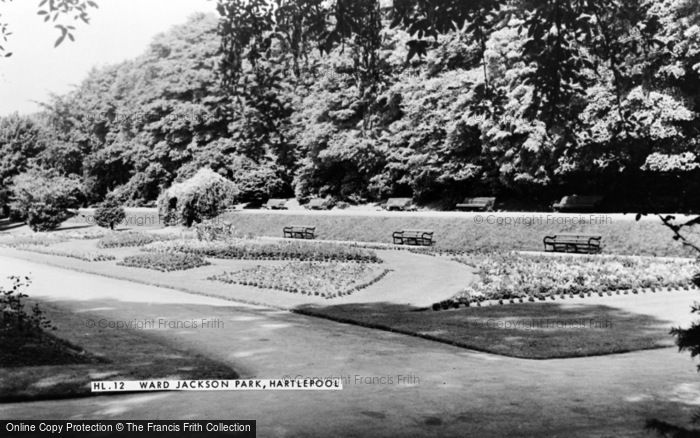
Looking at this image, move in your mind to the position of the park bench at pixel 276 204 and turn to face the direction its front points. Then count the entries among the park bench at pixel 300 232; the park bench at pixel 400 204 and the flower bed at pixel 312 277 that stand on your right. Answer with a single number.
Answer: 0

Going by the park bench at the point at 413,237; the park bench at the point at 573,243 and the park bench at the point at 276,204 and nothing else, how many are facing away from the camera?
0

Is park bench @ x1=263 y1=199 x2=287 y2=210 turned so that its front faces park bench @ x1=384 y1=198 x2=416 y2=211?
no

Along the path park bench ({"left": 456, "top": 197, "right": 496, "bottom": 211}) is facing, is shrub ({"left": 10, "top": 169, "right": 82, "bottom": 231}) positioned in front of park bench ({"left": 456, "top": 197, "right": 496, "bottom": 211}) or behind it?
in front

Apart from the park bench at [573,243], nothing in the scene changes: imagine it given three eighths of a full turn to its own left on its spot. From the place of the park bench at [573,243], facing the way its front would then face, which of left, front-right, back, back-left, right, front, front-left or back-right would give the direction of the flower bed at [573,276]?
right

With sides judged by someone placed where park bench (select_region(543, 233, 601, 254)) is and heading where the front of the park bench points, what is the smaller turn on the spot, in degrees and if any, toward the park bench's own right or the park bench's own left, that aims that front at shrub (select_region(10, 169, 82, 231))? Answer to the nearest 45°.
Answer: approximately 45° to the park bench's own right

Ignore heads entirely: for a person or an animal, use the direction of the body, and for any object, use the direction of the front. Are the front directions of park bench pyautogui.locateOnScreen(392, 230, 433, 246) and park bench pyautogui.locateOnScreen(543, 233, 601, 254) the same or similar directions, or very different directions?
same or similar directions

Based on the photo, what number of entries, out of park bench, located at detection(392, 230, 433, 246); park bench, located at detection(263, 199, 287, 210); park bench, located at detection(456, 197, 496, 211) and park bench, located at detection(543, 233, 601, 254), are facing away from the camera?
0

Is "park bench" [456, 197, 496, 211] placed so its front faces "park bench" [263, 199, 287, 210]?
no

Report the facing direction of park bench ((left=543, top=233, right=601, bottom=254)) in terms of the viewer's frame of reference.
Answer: facing the viewer and to the left of the viewer

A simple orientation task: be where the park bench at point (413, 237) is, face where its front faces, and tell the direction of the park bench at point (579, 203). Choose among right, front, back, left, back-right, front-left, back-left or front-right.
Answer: back

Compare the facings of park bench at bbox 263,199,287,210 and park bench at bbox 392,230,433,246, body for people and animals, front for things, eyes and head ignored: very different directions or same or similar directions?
same or similar directions

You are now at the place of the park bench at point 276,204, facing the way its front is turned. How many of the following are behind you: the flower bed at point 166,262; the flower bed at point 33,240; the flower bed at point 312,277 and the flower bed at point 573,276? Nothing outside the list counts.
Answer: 0

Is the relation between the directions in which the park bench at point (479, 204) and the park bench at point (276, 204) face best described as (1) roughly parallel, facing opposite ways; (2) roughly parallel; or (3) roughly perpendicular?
roughly parallel

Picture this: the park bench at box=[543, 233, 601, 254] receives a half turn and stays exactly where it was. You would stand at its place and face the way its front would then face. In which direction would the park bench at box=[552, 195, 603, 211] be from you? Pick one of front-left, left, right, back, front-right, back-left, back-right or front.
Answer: front-left

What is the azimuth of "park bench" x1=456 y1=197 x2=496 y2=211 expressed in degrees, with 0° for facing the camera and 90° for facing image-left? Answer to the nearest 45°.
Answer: approximately 45°

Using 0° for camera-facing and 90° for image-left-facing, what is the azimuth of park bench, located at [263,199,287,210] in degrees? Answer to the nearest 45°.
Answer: approximately 45°

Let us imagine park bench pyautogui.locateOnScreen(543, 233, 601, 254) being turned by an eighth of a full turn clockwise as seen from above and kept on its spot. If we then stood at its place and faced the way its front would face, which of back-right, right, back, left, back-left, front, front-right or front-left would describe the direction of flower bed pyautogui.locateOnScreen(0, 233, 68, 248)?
front

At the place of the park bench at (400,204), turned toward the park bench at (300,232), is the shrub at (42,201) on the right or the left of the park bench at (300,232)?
right
